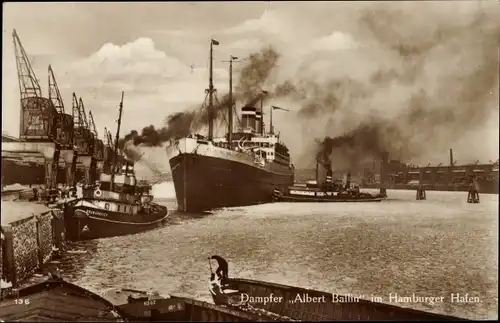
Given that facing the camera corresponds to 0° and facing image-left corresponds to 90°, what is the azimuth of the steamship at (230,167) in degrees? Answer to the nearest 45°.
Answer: approximately 45°

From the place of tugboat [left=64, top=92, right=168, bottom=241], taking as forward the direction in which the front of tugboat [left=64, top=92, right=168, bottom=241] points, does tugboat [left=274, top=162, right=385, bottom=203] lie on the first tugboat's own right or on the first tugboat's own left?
on the first tugboat's own left

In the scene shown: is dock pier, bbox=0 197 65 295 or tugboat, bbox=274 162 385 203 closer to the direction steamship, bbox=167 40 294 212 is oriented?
the dock pier

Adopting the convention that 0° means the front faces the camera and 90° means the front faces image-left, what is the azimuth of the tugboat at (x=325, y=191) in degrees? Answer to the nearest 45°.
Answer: approximately 90°

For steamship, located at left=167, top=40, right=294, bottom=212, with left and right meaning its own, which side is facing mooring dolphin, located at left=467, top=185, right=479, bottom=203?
left
